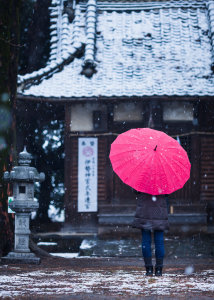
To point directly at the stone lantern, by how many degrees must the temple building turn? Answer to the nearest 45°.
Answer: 0° — it already faces it

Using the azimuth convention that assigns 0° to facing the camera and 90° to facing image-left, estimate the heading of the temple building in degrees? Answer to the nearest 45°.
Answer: approximately 0°

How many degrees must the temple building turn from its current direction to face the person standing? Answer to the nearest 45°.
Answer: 0° — it already faces them

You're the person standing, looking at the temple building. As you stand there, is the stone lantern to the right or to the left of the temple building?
left
